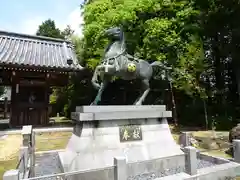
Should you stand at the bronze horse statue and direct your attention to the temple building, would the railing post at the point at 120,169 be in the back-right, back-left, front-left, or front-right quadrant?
back-left

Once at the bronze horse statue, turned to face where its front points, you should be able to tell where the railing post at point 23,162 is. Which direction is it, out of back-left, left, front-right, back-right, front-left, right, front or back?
front-left

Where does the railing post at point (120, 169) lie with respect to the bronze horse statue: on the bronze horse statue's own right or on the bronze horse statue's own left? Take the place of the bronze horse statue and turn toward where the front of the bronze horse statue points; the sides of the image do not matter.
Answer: on the bronze horse statue's own left

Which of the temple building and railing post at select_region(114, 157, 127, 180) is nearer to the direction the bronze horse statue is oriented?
the temple building

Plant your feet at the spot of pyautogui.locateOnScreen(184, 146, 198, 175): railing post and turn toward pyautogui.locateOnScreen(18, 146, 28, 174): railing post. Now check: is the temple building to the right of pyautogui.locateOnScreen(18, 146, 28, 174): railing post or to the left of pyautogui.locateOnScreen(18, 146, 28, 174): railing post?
right

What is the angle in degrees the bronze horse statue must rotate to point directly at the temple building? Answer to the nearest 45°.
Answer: approximately 45° to its right

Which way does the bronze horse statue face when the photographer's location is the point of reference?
facing to the left of the viewer

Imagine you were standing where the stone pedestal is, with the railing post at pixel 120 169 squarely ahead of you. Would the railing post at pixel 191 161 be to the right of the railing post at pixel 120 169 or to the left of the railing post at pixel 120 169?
left

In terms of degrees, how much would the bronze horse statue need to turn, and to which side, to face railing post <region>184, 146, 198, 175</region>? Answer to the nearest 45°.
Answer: approximately 135° to its left
